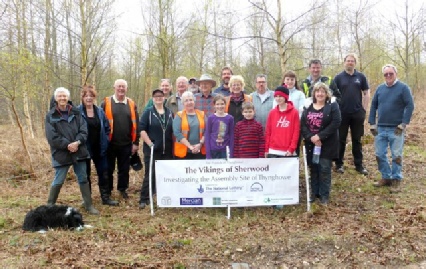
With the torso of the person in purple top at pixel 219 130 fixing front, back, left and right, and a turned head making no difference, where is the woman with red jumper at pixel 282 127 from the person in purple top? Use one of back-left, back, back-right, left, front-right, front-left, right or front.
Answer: left

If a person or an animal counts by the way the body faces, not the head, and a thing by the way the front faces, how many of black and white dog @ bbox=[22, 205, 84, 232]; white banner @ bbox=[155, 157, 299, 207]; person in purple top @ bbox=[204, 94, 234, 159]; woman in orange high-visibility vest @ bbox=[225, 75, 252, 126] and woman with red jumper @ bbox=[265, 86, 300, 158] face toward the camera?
4

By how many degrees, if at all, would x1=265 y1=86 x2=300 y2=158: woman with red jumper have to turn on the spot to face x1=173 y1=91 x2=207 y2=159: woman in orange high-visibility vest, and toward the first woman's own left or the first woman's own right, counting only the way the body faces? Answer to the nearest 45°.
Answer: approximately 90° to the first woman's own right

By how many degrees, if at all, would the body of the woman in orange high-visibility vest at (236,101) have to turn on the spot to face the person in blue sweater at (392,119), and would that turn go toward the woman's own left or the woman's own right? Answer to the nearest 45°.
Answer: approximately 90° to the woman's own left

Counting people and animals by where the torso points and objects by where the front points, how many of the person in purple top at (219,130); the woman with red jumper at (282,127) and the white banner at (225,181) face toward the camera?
3

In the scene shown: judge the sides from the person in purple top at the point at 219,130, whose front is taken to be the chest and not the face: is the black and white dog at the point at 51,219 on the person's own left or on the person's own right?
on the person's own right
